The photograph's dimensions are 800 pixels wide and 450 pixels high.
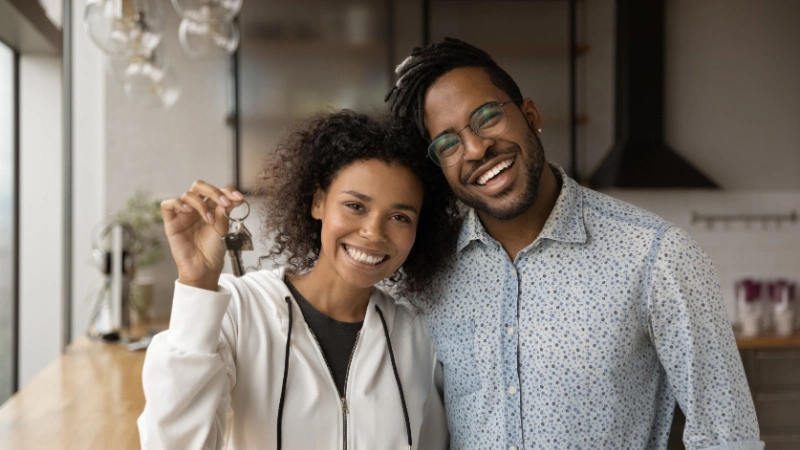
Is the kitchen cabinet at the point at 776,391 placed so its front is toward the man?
yes

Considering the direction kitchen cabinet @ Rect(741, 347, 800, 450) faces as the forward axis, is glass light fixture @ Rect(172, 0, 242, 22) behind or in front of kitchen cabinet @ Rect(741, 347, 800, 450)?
in front

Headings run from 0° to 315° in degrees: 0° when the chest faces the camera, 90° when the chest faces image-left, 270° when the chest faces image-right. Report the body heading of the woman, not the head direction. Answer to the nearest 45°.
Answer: approximately 0°

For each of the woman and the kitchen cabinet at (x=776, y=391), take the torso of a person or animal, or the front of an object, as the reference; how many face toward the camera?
2

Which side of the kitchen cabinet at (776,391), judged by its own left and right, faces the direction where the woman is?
front
